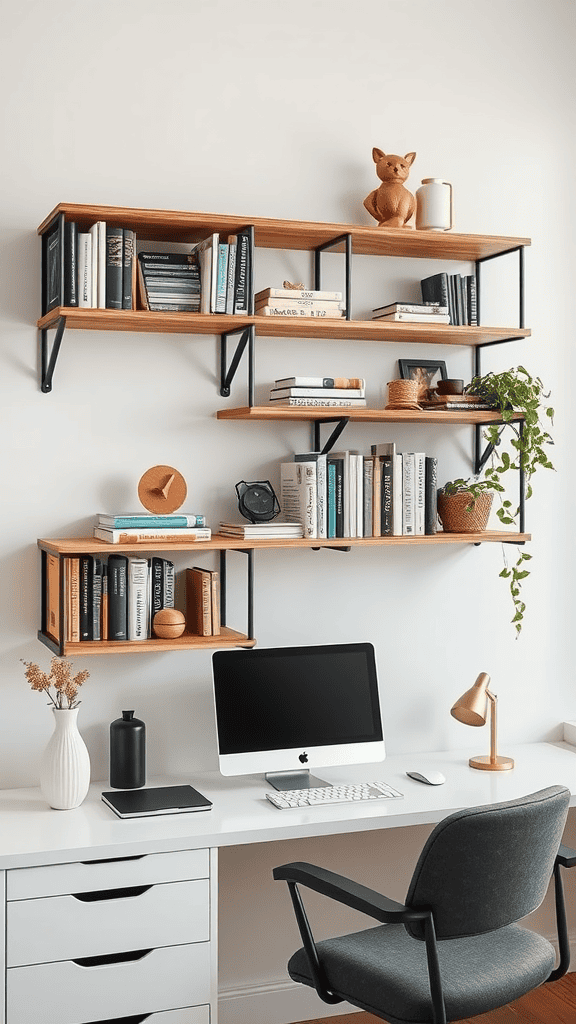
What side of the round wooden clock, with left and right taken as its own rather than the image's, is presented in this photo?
front

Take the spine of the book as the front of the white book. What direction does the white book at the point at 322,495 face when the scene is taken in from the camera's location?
facing the viewer

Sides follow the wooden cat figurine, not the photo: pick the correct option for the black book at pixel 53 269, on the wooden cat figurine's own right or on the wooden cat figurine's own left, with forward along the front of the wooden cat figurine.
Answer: on the wooden cat figurine's own right

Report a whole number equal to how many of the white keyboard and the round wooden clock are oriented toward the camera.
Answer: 2

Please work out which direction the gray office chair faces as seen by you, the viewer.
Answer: facing away from the viewer and to the left of the viewer

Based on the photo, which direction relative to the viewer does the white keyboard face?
toward the camera
